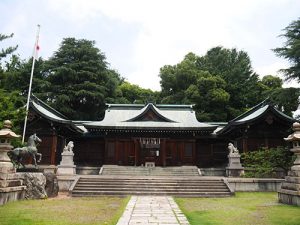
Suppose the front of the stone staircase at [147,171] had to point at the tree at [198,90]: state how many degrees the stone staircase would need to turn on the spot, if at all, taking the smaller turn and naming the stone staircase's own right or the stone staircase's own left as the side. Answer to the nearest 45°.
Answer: approximately 135° to the stone staircase's own left

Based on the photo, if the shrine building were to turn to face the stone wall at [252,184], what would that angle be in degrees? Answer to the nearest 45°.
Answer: approximately 45° to its left

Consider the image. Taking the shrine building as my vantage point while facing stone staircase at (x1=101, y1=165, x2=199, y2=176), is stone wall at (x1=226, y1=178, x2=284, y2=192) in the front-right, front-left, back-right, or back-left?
front-left

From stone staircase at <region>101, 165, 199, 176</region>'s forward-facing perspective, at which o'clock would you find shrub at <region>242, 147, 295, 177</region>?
The shrub is roughly at 10 o'clock from the stone staircase.

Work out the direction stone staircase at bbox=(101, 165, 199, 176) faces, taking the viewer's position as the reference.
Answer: facing the viewer

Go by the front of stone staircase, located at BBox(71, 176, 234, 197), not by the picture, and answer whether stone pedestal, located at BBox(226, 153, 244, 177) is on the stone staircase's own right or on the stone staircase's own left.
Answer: on the stone staircase's own left

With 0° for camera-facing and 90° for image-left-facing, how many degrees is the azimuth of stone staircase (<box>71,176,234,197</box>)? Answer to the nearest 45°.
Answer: approximately 0°

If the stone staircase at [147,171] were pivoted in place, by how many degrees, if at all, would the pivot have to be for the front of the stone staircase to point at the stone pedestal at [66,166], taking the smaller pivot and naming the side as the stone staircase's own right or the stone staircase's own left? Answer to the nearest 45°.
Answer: approximately 45° to the stone staircase's own right

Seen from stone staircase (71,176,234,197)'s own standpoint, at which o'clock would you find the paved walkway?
The paved walkway is roughly at 12 o'clock from the stone staircase.

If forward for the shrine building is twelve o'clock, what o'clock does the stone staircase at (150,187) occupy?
The stone staircase is roughly at 12 o'clock from the shrine building.
